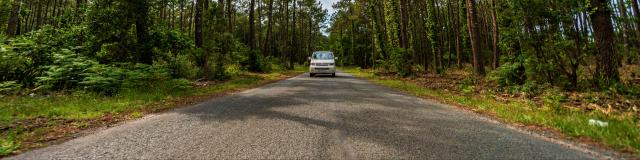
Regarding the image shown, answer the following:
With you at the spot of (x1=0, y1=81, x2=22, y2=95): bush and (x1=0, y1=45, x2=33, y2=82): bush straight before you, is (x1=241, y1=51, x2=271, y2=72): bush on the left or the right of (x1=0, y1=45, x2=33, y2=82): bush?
right

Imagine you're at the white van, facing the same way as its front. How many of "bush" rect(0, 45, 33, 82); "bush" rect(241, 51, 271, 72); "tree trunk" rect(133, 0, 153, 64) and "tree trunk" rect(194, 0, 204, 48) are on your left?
0

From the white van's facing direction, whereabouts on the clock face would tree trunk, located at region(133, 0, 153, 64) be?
The tree trunk is roughly at 1 o'clock from the white van.

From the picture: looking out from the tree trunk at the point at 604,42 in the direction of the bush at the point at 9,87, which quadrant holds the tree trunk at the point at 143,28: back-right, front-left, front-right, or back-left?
front-right

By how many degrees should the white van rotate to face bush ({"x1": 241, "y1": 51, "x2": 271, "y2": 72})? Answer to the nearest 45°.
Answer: approximately 135° to its right

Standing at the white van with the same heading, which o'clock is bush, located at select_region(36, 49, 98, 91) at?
The bush is roughly at 1 o'clock from the white van.

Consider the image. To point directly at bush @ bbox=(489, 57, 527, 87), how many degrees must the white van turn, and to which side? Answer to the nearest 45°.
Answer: approximately 45° to its left

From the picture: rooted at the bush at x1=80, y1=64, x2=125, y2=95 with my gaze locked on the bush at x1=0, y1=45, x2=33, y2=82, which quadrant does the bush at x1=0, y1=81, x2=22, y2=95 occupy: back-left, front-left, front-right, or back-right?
front-left

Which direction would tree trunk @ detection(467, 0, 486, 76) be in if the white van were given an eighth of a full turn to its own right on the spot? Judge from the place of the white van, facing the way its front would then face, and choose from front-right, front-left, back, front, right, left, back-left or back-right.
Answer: left

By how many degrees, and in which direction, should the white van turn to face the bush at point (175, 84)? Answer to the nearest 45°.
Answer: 0° — it already faces it

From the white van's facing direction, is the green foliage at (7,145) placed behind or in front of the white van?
in front

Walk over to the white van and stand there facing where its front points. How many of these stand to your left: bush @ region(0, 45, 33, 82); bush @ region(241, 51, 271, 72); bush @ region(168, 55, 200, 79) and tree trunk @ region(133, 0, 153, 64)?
0

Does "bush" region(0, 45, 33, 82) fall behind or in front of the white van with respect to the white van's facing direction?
in front

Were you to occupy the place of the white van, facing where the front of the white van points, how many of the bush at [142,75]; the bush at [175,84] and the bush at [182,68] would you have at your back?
0

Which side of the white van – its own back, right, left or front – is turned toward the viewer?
front

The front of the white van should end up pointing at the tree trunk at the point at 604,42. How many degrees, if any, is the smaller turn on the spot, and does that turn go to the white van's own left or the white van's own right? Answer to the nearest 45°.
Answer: approximately 45° to the white van's own left

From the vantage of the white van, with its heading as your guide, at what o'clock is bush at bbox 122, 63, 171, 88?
The bush is roughly at 1 o'clock from the white van.

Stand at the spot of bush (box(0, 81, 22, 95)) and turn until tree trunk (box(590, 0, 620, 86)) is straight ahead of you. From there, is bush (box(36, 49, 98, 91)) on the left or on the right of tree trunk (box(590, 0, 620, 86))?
left

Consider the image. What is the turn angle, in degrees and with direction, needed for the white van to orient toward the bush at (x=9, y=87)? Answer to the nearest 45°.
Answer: approximately 45° to its right

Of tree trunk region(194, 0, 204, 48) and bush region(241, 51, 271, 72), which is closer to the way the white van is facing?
the tree trunk
